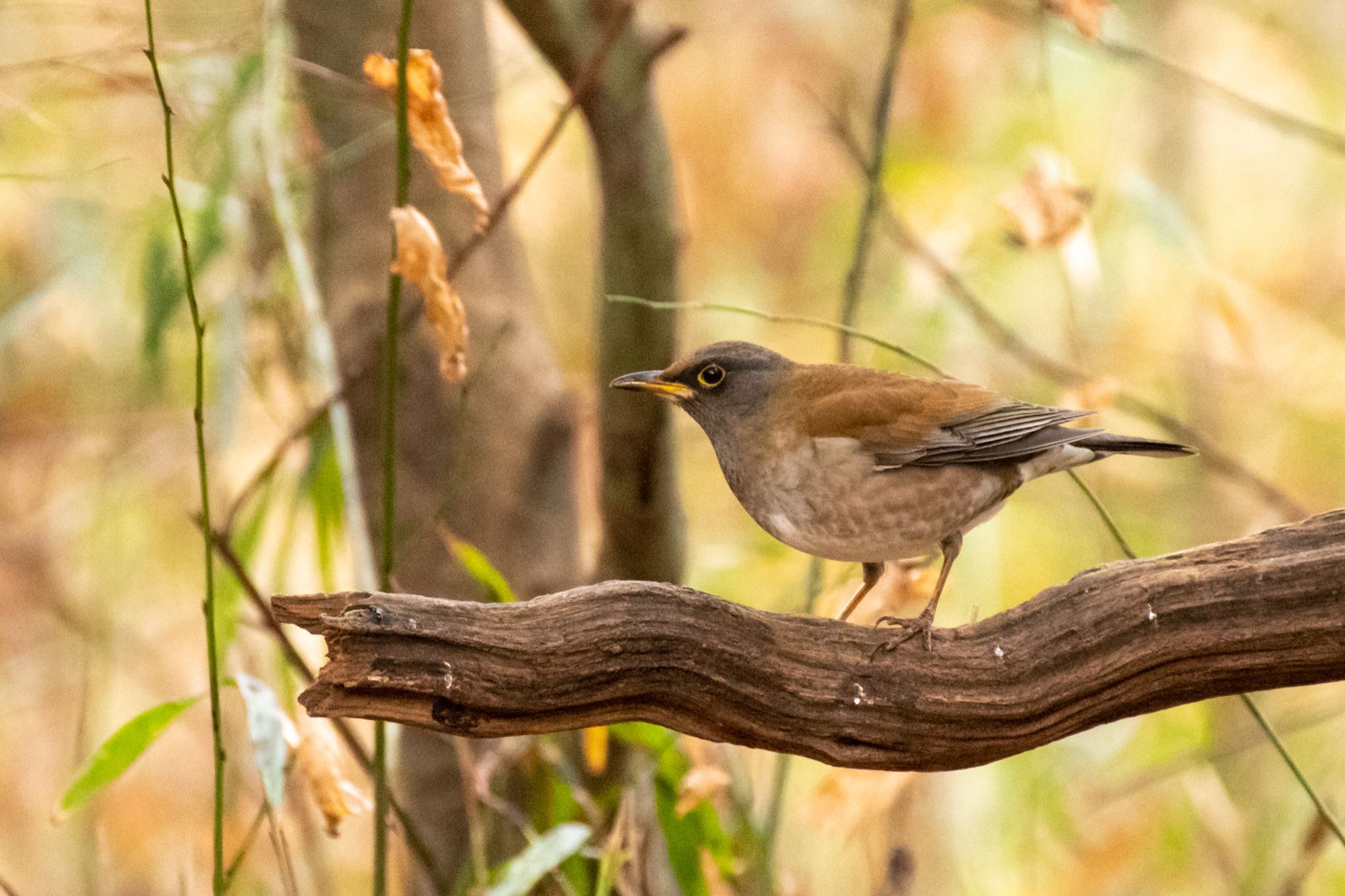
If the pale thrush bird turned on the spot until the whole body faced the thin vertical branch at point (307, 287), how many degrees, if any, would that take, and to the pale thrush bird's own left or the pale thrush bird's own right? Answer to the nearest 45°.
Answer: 0° — it already faces it

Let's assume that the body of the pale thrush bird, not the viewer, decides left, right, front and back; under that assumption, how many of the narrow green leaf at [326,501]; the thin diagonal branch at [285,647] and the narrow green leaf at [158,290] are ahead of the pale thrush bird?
3

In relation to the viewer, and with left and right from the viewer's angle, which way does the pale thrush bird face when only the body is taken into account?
facing to the left of the viewer
